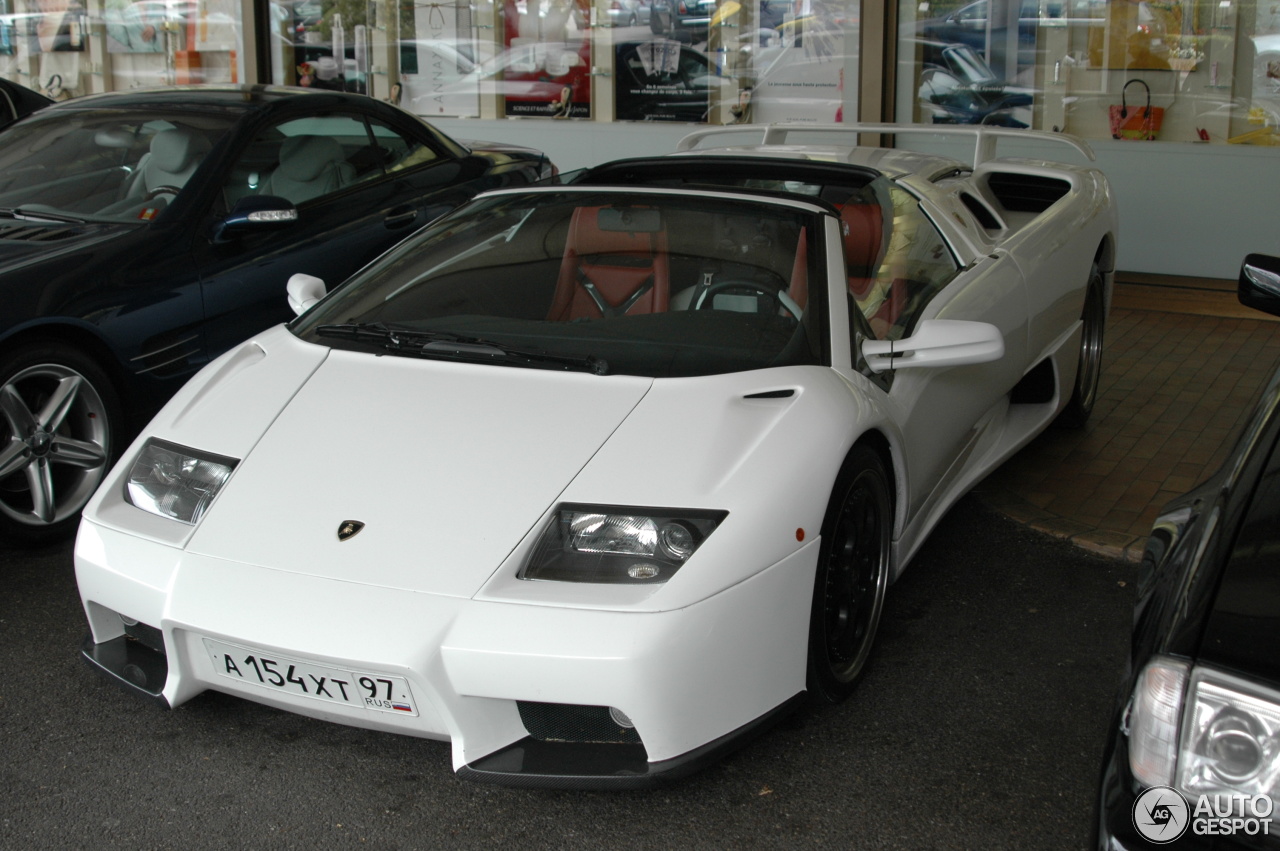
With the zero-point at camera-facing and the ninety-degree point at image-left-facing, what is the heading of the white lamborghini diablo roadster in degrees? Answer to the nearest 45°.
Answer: approximately 45°

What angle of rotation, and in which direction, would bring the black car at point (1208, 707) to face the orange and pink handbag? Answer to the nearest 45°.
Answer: approximately 180°

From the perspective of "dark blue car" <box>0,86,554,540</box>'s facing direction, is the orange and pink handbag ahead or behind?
behind

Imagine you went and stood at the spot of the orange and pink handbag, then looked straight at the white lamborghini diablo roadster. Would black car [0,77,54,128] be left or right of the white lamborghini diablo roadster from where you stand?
right

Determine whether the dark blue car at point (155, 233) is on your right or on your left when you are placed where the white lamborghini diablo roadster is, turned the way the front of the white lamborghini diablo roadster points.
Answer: on your right

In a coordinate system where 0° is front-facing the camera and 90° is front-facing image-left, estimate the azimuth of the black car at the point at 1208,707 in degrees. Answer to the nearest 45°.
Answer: approximately 0°

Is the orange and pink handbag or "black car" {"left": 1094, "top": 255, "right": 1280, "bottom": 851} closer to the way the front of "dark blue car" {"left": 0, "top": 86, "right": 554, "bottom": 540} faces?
the black car
